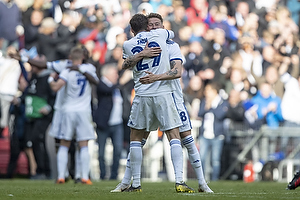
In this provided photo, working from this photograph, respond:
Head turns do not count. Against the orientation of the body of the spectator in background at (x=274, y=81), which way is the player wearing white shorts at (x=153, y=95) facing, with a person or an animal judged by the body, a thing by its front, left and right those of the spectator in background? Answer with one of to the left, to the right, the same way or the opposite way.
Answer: the opposite way

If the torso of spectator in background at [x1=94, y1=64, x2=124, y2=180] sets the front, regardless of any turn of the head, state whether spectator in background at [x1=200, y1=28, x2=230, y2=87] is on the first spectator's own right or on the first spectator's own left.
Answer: on the first spectator's own left

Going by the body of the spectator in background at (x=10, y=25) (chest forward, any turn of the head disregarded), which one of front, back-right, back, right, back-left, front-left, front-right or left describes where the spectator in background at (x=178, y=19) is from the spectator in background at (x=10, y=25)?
left

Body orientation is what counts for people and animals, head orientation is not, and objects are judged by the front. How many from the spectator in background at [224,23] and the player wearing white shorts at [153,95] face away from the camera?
1

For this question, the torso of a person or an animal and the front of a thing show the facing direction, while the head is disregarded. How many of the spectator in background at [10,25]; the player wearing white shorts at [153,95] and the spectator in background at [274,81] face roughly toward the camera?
2

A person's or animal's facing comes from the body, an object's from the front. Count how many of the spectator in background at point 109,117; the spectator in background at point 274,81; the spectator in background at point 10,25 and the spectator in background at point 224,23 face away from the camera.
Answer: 0

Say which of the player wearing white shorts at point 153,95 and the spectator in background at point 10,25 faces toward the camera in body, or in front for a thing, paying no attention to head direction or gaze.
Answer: the spectator in background

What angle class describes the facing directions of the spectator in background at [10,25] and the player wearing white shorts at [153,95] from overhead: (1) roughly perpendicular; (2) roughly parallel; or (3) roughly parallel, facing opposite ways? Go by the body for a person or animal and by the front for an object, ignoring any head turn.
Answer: roughly parallel, facing opposite ways

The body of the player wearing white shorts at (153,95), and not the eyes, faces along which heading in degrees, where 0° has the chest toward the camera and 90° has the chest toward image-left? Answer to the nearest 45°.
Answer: approximately 180°

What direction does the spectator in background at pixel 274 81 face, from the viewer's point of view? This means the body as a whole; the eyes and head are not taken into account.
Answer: toward the camera

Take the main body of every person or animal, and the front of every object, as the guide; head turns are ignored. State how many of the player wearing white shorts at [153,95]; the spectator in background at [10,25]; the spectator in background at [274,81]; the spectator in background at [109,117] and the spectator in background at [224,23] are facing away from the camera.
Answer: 1

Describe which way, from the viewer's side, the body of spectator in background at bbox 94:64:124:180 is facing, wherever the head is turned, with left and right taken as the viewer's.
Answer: facing the viewer and to the right of the viewer

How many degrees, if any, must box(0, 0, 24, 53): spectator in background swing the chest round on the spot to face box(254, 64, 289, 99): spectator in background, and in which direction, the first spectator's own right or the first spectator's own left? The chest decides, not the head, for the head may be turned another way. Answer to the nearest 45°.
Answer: approximately 90° to the first spectator's own left

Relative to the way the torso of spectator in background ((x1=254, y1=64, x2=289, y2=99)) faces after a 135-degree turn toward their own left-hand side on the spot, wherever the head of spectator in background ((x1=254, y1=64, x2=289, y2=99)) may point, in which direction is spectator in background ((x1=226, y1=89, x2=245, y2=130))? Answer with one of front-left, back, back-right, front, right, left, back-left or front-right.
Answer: back
